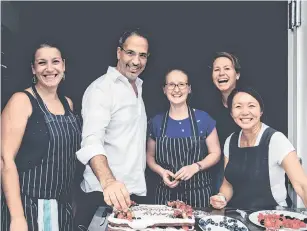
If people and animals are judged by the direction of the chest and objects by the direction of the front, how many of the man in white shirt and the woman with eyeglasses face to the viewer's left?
0

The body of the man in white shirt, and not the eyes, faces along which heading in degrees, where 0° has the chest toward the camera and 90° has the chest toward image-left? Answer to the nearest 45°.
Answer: approximately 315°

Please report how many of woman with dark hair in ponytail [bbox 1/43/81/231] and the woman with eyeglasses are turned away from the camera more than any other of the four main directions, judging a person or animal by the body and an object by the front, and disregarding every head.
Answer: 0

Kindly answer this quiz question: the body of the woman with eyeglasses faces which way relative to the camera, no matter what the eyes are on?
toward the camera

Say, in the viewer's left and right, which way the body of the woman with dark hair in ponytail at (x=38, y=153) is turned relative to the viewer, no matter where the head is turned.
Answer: facing the viewer and to the right of the viewer
